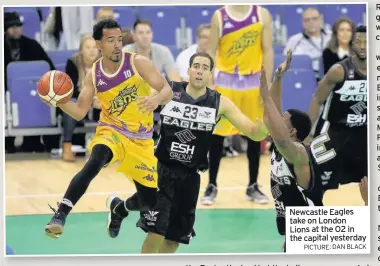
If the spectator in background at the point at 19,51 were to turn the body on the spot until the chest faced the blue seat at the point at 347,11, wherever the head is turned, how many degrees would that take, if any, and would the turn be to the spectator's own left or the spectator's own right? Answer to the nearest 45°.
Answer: approximately 90° to the spectator's own left

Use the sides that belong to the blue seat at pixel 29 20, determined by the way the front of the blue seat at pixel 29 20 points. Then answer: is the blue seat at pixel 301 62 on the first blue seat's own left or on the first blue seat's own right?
on the first blue seat's own left

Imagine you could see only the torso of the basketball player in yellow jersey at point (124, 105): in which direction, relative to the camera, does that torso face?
toward the camera

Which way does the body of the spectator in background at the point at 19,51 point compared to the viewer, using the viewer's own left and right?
facing the viewer

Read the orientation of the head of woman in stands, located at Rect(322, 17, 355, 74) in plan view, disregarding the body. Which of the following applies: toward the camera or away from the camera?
toward the camera

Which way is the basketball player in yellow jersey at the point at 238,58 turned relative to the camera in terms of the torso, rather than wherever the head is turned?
toward the camera

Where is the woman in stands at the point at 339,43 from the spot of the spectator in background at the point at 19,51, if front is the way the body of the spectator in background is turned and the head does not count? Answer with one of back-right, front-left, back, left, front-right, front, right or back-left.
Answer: left

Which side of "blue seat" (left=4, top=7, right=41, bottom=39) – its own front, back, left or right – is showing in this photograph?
front

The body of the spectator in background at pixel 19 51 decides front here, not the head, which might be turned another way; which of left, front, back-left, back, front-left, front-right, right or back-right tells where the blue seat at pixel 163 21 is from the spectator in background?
left

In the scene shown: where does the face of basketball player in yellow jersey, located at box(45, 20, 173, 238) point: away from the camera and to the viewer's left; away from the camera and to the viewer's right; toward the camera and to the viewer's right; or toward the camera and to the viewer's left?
toward the camera and to the viewer's right

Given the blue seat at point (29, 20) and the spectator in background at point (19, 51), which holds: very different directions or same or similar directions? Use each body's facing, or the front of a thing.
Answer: same or similar directions
